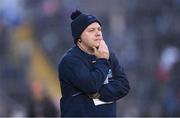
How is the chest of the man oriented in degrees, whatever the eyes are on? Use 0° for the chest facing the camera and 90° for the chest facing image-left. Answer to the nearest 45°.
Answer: approximately 315°

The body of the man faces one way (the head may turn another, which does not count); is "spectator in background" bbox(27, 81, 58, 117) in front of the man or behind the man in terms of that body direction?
behind
